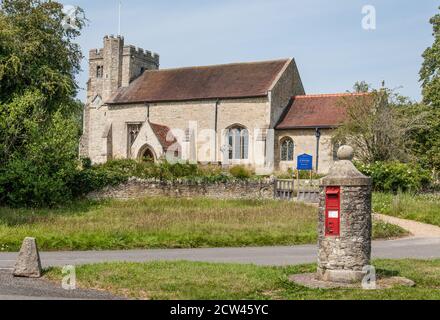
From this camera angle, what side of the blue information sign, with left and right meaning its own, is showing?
front

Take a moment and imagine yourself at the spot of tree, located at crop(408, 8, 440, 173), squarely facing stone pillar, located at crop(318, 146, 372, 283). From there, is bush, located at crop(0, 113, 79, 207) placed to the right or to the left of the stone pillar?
right

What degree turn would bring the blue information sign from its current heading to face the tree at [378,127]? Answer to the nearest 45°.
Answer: approximately 135° to its left

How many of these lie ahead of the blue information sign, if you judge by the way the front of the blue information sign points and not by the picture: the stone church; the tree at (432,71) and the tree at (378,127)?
0

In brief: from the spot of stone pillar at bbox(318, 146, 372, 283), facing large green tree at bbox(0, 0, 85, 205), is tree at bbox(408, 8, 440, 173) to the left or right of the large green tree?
right

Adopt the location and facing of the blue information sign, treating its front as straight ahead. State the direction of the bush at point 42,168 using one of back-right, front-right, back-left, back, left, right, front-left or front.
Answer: front-right

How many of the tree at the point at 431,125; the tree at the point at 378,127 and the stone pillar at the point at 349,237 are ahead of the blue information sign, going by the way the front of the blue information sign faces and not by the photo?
1

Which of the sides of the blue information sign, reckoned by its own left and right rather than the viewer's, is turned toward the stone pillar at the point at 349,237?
front

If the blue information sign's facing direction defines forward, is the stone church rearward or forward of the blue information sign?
rearward

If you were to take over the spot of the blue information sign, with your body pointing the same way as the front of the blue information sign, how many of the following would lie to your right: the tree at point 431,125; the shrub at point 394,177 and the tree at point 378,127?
0

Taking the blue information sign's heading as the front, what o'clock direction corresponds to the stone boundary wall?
The stone boundary wall is roughly at 2 o'clock from the blue information sign.

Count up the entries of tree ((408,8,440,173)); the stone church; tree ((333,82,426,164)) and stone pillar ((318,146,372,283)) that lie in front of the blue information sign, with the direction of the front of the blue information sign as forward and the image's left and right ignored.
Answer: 1

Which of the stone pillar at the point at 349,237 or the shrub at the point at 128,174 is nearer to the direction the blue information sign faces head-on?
the stone pillar

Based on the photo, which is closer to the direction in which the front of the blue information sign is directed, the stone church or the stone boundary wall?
the stone boundary wall

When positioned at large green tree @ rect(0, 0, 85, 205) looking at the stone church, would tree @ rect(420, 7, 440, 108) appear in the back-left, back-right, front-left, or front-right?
front-right

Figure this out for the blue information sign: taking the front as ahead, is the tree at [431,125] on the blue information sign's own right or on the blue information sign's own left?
on the blue information sign's own left
